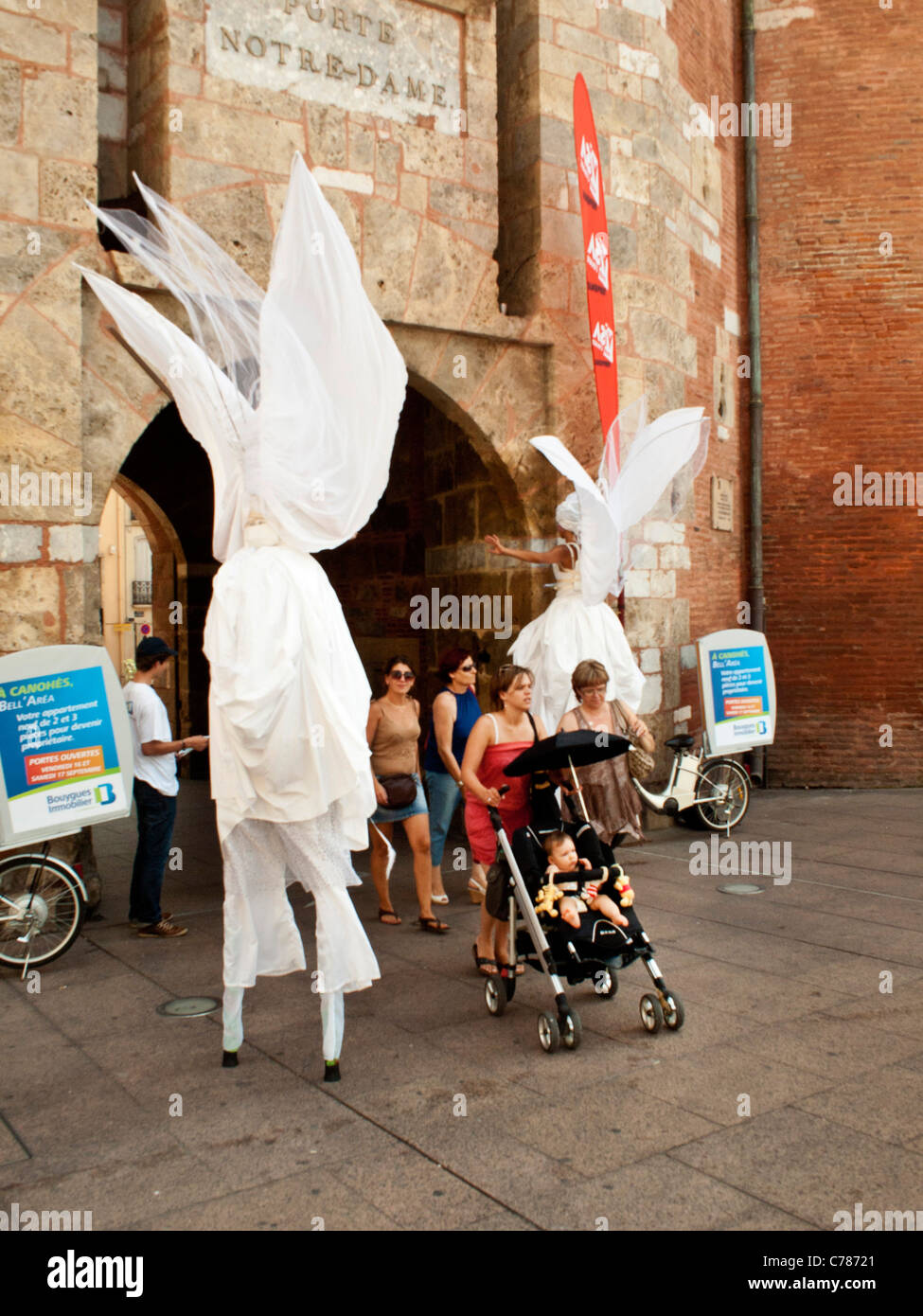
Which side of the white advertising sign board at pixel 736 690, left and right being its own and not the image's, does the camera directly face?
front

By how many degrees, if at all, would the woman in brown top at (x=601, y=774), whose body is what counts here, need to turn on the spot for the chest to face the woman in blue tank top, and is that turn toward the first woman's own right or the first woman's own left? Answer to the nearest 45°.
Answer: approximately 135° to the first woman's own right

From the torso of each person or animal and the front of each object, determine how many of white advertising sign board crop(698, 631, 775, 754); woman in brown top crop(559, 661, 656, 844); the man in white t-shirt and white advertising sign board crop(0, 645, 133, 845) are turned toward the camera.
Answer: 3

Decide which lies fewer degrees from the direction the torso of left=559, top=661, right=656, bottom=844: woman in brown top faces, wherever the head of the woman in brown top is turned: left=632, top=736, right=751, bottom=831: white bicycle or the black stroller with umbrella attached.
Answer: the black stroller with umbrella attached

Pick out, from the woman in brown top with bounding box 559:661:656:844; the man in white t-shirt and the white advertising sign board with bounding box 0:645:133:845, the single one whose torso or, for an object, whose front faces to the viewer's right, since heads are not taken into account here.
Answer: the man in white t-shirt

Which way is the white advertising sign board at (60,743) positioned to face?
toward the camera

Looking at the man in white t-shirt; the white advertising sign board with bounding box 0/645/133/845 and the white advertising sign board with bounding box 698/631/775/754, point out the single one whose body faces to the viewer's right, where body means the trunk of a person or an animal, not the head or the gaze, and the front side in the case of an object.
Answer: the man in white t-shirt

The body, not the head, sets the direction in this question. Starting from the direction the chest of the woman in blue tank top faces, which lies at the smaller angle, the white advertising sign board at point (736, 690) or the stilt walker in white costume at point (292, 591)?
the stilt walker in white costume

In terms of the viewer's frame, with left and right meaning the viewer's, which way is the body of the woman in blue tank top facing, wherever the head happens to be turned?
facing the viewer and to the right of the viewer

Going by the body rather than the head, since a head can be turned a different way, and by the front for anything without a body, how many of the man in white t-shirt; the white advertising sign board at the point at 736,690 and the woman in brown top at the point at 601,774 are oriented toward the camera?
2

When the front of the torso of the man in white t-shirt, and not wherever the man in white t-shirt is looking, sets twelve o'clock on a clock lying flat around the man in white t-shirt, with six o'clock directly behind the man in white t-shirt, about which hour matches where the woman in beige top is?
The woman in beige top is roughly at 12 o'clock from the man in white t-shirt.

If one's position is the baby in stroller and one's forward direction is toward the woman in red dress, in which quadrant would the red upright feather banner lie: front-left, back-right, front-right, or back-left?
front-right

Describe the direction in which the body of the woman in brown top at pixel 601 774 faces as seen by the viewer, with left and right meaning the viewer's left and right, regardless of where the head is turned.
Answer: facing the viewer
